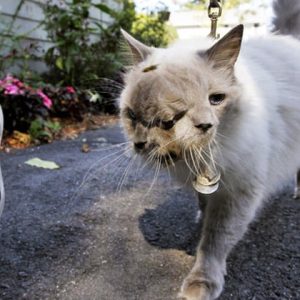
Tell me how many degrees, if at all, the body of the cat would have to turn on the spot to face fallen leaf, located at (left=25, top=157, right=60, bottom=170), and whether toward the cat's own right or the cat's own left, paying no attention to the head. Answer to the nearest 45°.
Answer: approximately 90° to the cat's own right

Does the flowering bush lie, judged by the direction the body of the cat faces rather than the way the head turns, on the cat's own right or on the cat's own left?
on the cat's own right

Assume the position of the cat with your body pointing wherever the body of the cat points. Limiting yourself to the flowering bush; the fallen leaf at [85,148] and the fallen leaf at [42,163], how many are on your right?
3

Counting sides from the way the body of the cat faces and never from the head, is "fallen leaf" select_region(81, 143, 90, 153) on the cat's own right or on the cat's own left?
on the cat's own right

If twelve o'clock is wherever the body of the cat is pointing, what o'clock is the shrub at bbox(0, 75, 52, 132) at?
The shrub is roughly at 3 o'clock from the cat.

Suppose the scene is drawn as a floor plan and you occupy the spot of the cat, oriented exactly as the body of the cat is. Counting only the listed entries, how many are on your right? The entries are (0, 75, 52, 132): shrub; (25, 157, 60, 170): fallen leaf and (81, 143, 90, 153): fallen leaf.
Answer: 3

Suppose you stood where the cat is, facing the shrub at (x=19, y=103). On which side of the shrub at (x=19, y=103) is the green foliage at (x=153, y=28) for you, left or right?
right

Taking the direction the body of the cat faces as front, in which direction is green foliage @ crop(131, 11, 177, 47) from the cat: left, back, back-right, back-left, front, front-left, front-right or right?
back-right

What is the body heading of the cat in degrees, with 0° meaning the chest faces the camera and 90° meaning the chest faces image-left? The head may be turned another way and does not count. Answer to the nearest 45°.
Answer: approximately 45°

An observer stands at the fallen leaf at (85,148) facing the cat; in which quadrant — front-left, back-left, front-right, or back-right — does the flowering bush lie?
back-right
